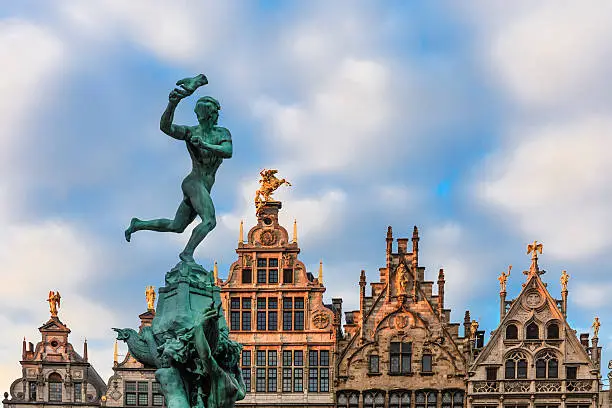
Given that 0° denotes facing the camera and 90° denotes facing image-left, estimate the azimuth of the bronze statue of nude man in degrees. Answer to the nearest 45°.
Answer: approximately 315°
